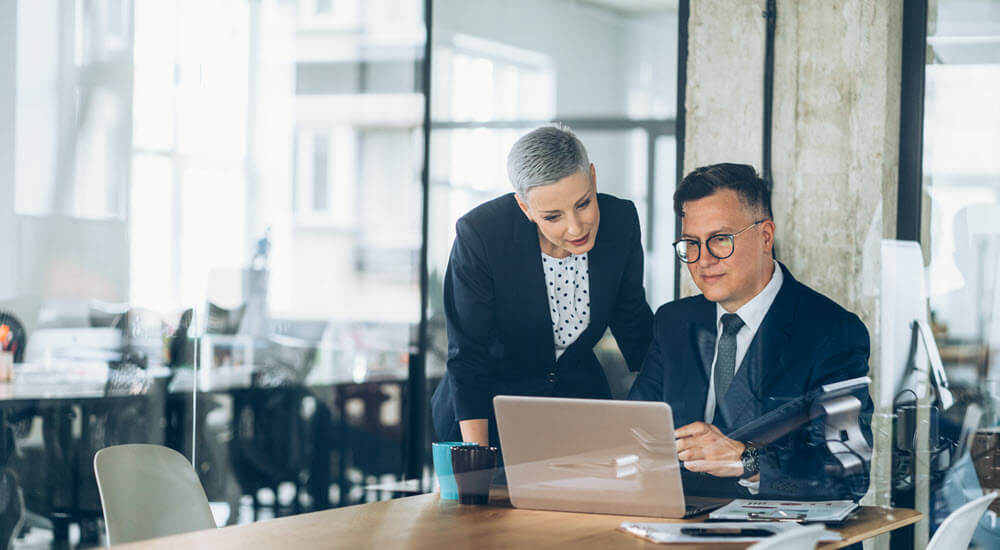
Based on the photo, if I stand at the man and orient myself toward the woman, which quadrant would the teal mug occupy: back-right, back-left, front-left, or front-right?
front-left

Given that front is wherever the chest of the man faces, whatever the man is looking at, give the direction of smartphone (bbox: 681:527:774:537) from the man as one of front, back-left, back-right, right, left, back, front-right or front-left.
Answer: front-left

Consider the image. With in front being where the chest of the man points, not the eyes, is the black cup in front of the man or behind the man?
in front

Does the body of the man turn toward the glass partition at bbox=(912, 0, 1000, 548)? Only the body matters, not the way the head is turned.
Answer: no

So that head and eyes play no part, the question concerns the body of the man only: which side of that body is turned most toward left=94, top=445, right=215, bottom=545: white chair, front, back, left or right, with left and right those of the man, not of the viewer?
front

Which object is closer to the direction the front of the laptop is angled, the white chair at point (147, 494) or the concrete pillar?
the concrete pillar

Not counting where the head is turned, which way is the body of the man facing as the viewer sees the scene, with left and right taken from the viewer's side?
facing the viewer and to the left of the viewer

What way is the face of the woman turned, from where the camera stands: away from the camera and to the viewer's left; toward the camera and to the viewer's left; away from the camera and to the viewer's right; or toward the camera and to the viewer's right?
toward the camera and to the viewer's right

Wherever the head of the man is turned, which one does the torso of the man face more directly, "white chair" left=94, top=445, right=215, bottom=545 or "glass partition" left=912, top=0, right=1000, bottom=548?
the white chair

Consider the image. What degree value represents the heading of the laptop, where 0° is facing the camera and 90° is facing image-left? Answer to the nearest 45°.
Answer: approximately 225°

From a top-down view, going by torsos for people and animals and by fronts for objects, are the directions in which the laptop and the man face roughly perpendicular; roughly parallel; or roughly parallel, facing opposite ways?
roughly parallel, facing opposite ways

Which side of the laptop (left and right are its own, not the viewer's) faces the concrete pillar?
front

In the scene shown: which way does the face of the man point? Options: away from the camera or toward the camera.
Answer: toward the camera

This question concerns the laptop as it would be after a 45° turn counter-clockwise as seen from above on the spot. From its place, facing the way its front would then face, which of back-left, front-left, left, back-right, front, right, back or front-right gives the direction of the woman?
front
